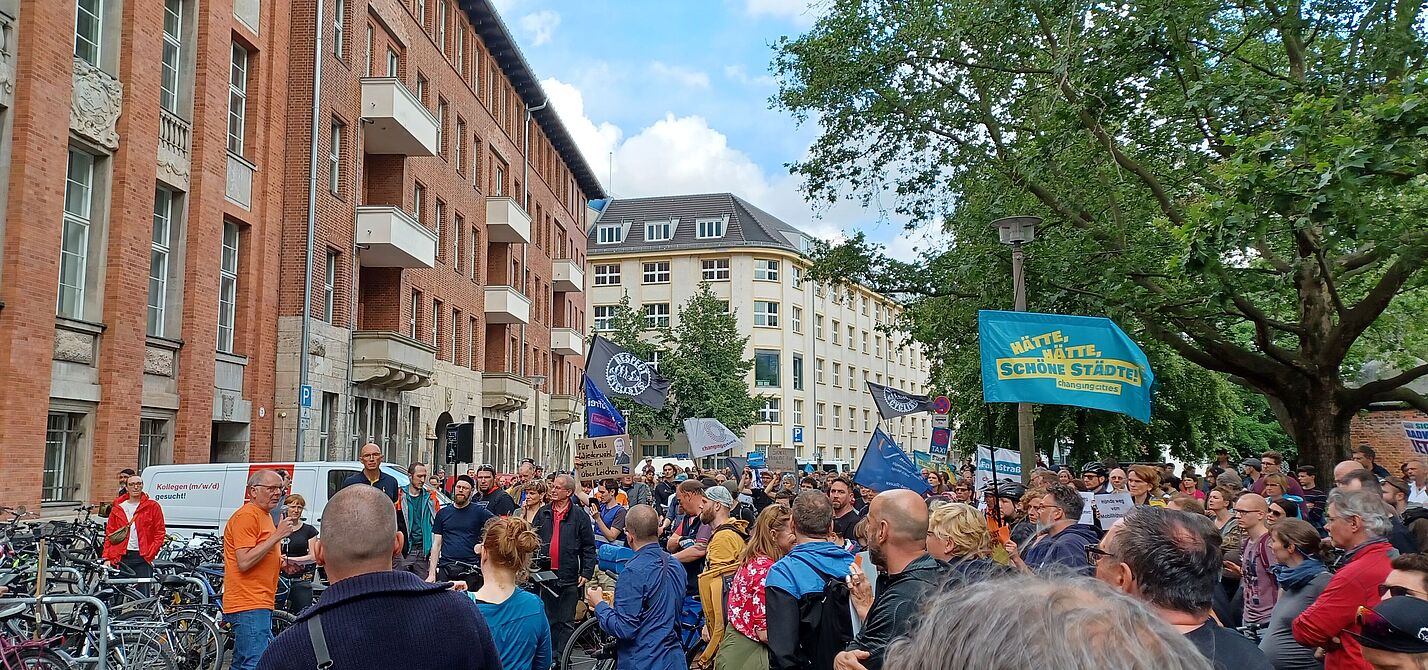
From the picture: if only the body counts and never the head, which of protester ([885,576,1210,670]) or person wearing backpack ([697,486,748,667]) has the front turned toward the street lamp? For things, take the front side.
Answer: the protester

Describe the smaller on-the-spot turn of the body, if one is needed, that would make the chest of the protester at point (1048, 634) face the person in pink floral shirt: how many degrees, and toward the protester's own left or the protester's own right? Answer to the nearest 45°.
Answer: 0° — they already face them

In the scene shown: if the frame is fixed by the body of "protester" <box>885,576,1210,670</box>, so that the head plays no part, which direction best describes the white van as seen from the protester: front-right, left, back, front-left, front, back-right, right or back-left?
front-left

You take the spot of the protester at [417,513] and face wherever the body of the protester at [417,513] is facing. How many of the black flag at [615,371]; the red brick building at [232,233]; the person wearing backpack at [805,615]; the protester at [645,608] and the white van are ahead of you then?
2

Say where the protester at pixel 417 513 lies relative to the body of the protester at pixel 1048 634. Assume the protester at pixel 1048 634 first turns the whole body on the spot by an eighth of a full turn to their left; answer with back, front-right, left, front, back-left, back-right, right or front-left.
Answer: front

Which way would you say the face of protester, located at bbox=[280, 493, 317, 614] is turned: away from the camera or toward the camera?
toward the camera

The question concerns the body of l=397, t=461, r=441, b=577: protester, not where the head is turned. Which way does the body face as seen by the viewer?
toward the camera

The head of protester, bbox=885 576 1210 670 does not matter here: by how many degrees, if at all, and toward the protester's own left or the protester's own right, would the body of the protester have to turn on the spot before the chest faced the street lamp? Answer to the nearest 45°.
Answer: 0° — they already face it

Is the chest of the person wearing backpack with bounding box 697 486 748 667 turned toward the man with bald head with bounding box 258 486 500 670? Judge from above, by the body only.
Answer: no

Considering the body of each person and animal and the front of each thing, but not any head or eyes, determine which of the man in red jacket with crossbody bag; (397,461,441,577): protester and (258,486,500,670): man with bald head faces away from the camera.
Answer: the man with bald head

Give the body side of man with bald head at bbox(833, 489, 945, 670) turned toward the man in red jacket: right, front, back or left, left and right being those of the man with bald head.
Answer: right

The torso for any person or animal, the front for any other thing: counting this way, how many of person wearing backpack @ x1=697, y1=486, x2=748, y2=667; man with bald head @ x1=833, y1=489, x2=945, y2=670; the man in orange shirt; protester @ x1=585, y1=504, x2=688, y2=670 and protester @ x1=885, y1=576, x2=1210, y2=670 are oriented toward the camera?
0

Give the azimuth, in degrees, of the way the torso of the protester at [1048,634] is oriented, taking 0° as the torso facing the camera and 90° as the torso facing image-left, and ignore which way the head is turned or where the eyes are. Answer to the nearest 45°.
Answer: approximately 180°

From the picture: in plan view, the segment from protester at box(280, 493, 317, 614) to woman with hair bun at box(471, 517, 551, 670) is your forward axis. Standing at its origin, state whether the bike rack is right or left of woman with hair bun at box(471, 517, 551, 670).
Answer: right

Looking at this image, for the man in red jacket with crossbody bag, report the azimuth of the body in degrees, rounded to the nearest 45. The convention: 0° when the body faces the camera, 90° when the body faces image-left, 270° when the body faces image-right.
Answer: approximately 0°

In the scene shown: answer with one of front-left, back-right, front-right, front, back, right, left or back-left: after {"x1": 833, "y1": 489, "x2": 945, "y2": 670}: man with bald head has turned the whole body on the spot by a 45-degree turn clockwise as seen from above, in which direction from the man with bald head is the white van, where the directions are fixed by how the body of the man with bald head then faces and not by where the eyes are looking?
front-left

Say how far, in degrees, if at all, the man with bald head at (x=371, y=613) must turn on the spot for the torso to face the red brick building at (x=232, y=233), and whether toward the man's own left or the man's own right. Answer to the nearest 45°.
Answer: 0° — they already face it

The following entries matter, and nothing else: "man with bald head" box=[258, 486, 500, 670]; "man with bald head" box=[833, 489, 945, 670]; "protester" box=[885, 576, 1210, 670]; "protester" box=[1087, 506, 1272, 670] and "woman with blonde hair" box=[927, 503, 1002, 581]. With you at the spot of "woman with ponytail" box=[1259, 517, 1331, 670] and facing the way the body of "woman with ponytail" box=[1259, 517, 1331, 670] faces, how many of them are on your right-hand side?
0
